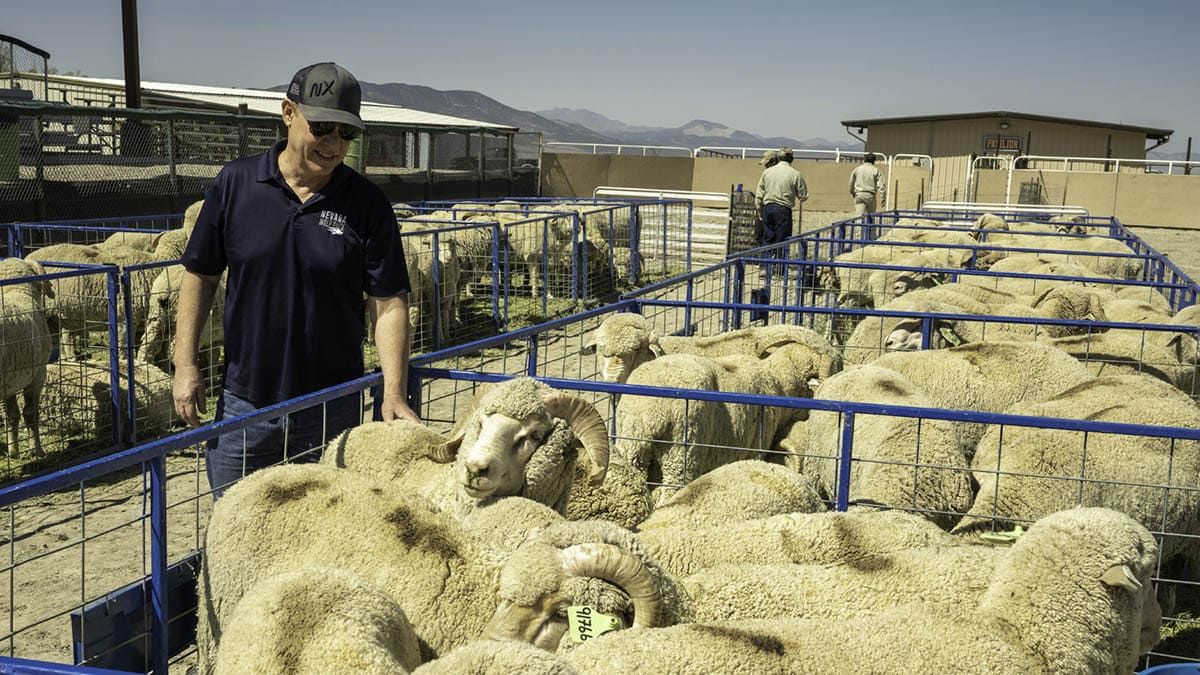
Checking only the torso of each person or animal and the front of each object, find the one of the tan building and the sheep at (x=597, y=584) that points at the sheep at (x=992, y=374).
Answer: the tan building

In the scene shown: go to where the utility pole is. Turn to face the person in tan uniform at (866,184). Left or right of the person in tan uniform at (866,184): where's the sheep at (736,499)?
right

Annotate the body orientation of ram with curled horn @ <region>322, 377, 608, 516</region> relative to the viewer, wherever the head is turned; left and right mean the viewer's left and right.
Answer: facing the viewer and to the right of the viewer

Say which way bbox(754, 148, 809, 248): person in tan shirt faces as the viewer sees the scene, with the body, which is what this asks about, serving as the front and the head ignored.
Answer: away from the camera

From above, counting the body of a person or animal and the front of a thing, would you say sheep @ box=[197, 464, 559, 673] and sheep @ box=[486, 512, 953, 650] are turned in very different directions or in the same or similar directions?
very different directions

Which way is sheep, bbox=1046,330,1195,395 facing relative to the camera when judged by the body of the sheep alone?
to the viewer's right

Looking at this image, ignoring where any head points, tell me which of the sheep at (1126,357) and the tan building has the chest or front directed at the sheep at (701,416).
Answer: the tan building

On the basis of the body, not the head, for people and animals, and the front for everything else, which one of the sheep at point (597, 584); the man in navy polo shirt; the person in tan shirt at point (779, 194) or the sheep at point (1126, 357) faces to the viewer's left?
the sheep at point (597, 584)

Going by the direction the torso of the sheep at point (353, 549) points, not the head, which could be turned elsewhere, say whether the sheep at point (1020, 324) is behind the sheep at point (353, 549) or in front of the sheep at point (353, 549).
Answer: in front

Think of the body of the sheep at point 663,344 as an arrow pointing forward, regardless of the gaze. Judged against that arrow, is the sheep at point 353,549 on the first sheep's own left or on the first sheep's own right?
on the first sheep's own left

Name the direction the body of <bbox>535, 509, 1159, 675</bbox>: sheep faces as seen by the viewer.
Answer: to the viewer's right

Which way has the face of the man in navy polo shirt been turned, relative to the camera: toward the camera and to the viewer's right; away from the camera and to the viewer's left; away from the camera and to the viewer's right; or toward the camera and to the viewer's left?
toward the camera and to the viewer's right
